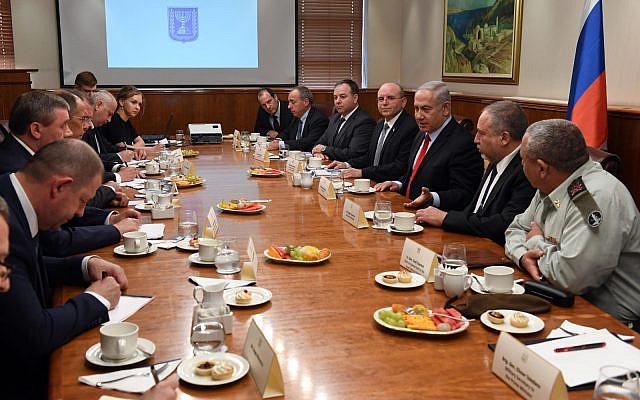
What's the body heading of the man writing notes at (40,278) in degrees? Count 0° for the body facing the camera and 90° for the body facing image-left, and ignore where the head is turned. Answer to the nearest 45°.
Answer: approximately 270°

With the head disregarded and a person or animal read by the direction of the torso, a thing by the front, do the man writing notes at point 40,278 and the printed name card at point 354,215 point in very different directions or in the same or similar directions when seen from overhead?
very different directions

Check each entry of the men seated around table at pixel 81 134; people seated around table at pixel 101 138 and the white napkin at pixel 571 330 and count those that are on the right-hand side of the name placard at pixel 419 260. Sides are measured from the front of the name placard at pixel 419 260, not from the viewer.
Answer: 2

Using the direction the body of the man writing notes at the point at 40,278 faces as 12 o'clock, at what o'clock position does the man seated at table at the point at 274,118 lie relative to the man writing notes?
The man seated at table is roughly at 10 o'clock from the man writing notes.

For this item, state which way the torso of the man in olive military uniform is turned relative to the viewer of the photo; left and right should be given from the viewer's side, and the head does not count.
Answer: facing to the left of the viewer

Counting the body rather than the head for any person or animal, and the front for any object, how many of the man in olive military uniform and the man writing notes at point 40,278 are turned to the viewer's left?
1

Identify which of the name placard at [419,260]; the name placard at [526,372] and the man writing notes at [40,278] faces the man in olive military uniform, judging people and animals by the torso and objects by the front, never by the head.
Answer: the man writing notes

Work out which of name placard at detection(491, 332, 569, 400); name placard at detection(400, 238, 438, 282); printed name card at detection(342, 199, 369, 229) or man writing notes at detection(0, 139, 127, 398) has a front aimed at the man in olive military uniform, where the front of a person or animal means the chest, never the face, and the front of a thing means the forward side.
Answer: the man writing notes

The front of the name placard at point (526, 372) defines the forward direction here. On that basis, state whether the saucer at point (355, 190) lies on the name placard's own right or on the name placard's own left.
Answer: on the name placard's own right
